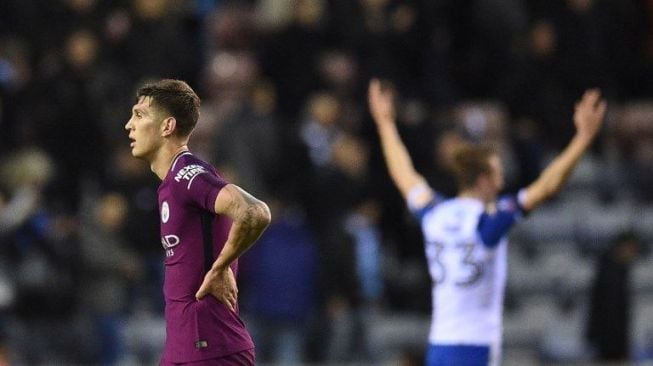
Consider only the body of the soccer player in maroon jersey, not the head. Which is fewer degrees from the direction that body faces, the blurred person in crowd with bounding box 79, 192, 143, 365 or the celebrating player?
the blurred person in crowd

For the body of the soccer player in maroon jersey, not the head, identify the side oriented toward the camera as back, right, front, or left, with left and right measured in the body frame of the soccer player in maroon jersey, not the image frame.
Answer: left

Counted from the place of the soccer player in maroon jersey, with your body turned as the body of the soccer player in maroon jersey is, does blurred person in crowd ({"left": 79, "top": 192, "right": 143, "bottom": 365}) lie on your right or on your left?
on your right

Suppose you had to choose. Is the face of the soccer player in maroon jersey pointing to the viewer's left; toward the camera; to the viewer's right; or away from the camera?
to the viewer's left

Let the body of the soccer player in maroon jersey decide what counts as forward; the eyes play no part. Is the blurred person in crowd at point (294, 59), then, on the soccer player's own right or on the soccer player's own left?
on the soccer player's own right

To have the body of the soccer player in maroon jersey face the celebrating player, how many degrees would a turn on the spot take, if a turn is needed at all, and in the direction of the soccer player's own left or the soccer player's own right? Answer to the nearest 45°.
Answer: approximately 135° to the soccer player's own right

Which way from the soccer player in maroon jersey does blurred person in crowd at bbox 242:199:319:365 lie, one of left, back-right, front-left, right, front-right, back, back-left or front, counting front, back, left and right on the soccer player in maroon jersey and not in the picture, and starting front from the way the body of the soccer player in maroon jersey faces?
right
